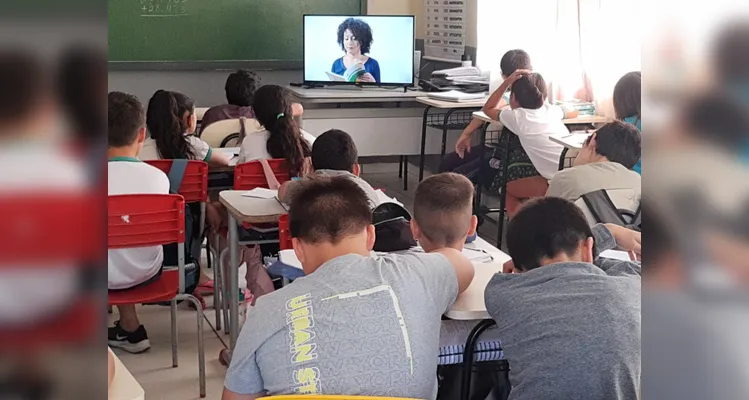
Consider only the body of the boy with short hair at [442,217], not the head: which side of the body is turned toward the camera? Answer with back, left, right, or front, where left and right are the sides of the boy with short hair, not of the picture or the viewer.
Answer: back

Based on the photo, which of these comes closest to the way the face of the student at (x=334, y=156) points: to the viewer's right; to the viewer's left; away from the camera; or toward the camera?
away from the camera

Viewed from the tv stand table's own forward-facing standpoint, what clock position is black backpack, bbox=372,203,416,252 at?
The black backpack is roughly at 12 o'clock from the tv stand table.

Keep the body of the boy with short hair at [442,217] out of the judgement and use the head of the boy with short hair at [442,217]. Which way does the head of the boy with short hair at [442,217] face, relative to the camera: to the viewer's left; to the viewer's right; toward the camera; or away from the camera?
away from the camera

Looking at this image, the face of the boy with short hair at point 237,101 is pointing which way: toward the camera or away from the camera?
away from the camera

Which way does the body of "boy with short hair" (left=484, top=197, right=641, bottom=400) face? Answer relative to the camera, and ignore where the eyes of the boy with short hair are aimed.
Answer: away from the camera

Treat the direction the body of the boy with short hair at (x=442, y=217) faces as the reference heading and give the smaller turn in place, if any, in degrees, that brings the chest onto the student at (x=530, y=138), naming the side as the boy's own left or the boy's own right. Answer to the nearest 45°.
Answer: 0° — they already face them

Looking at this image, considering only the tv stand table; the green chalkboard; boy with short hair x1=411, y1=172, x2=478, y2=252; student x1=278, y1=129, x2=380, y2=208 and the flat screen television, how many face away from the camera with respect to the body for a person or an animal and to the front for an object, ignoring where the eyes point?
2

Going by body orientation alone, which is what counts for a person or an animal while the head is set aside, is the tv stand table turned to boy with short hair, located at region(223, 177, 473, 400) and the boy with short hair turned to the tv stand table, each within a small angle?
yes

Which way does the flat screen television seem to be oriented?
toward the camera

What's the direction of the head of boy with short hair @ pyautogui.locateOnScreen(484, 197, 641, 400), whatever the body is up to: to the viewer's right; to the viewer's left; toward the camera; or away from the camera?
away from the camera

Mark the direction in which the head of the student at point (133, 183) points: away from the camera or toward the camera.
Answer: away from the camera

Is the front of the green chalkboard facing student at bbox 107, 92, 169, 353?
yes

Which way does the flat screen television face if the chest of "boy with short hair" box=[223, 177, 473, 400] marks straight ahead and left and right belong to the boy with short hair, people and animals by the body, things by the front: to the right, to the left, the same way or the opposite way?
the opposite way

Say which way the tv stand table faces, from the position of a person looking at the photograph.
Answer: facing the viewer

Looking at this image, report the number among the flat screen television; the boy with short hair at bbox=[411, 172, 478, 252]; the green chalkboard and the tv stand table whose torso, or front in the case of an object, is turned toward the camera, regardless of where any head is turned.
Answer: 3

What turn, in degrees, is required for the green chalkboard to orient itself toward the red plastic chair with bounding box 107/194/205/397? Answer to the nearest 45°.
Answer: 0° — it already faces it

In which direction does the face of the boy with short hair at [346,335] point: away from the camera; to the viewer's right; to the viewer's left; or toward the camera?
away from the camera

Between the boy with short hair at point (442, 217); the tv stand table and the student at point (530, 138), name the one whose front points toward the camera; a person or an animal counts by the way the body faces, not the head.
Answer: the tv stand table

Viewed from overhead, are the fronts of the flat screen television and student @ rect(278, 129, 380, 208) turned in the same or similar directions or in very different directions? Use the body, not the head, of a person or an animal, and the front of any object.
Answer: very different directions
